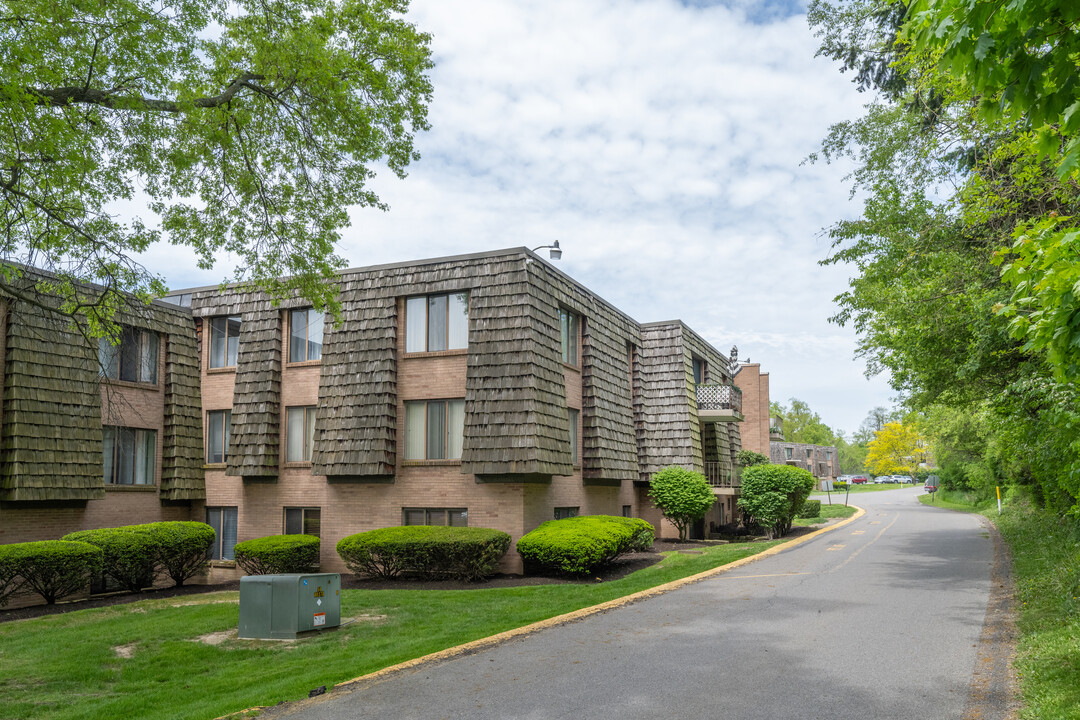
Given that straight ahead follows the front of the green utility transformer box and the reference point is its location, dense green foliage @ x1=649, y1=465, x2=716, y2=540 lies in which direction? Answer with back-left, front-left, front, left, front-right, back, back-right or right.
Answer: left

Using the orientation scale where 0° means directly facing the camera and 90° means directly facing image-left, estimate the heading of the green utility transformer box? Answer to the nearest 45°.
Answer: approximately 315°

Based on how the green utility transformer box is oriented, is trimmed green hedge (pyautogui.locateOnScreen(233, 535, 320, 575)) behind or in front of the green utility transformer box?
behind

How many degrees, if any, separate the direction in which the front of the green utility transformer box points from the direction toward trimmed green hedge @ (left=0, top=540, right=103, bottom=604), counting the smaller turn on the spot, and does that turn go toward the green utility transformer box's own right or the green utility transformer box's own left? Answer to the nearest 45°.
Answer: approximately 180°

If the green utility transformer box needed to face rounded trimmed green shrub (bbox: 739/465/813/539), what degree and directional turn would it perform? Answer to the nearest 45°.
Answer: approximately 90° to its left
